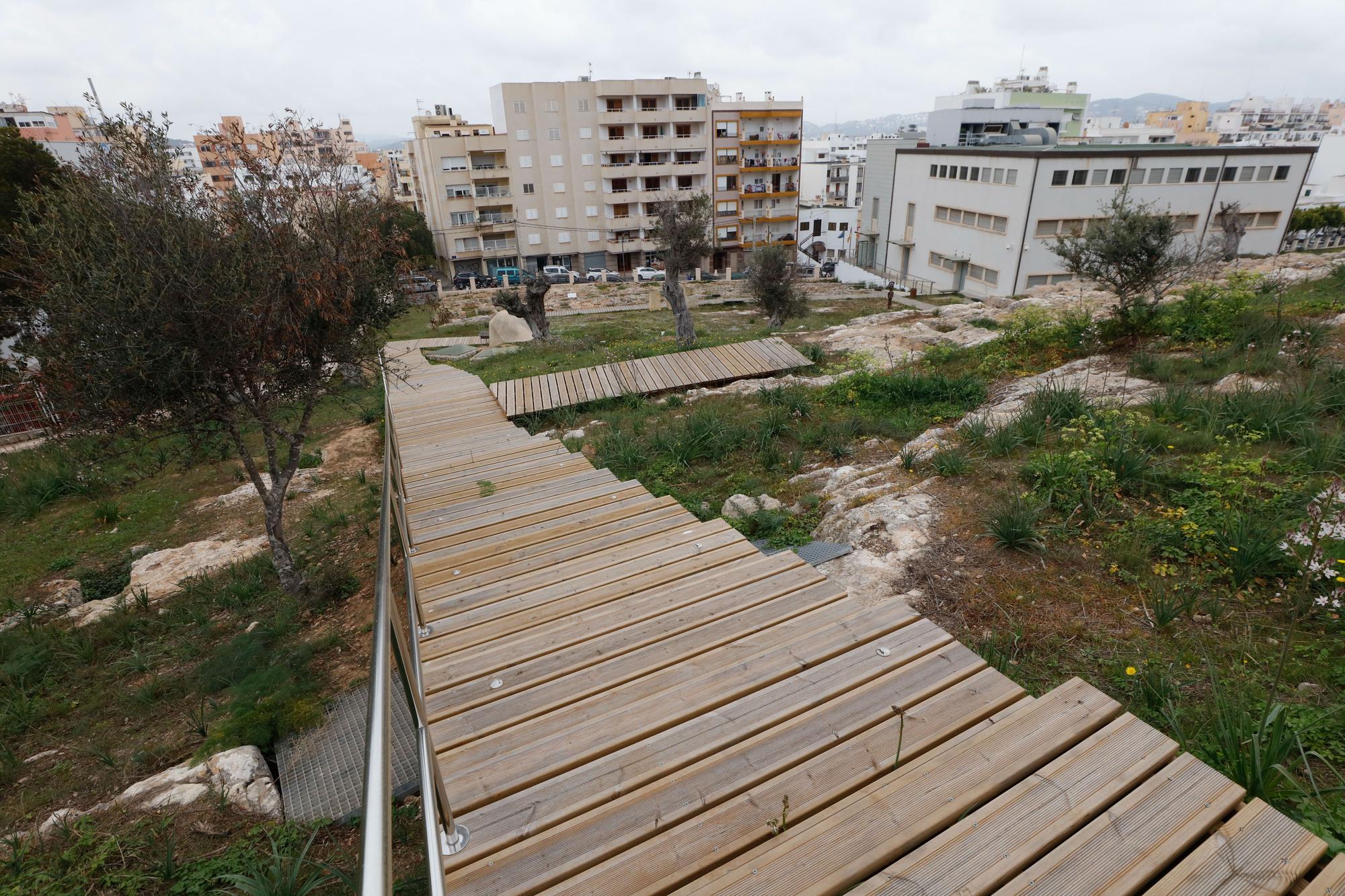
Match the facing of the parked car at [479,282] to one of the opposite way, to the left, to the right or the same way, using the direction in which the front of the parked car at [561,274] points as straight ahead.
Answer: the same way
